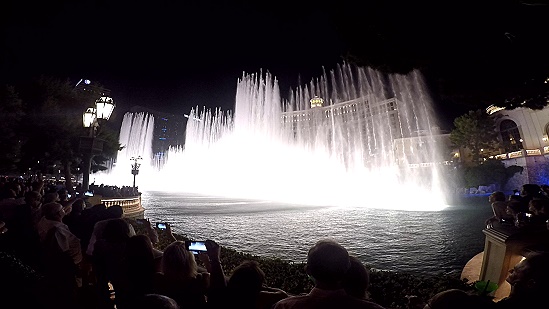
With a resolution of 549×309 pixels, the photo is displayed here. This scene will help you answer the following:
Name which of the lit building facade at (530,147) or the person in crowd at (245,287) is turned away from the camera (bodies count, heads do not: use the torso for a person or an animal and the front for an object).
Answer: the person in crowd

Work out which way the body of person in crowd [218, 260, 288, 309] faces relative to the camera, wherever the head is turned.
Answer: away from the camera

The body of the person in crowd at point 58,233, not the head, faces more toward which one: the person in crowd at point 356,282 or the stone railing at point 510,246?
the stone railing

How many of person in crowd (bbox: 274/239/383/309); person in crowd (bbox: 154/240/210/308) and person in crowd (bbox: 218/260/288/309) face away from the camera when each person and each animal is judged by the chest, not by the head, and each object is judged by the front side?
3

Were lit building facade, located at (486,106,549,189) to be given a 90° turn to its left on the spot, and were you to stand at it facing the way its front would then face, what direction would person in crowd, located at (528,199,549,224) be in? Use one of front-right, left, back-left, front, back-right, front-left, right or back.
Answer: front-right

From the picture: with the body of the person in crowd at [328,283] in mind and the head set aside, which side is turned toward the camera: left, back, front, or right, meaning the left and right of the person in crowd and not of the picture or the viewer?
back

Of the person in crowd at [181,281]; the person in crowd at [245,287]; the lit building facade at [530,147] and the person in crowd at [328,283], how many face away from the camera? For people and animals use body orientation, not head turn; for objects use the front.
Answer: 3

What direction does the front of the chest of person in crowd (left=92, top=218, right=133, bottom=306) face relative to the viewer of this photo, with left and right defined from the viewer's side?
facing away from the viewer and to the right of the viewer

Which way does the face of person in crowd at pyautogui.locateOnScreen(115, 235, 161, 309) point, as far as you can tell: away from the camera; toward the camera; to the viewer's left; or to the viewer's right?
away from the camera

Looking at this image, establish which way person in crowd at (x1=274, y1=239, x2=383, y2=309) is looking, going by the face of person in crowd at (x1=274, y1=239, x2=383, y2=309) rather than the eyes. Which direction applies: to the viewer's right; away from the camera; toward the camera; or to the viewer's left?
away from the camera

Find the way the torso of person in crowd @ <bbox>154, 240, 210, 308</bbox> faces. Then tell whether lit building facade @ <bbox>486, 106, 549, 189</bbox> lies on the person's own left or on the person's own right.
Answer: on the person's own right

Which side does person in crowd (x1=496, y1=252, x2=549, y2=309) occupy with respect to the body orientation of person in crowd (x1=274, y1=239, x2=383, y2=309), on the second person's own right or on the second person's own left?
on the second person's own right

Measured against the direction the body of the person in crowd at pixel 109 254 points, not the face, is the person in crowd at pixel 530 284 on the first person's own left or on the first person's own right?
on the first person's own right

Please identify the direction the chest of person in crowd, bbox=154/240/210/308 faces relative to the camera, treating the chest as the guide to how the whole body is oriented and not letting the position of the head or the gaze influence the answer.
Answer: away from the camera

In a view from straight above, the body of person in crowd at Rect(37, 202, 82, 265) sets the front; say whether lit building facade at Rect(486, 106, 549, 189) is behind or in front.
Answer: in front

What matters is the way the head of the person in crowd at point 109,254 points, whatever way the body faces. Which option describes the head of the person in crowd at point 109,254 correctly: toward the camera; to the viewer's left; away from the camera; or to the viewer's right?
away from the camera

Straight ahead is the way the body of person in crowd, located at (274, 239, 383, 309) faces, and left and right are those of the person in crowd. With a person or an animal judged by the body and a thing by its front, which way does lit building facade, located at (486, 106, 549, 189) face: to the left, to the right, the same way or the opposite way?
to the left

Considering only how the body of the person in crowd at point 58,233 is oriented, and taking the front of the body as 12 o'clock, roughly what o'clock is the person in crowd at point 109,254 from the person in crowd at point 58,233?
the person in crowd at point 109,254 is roughly at 4 o'clock from the person in crowd at point 58,233.

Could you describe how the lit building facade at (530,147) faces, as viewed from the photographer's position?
facing the viewer and to the left of the viewer
